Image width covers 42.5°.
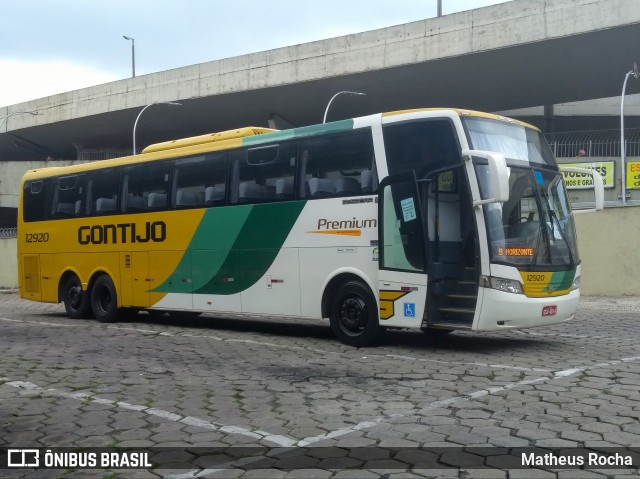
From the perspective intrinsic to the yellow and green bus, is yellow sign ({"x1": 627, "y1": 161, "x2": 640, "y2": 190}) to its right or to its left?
on its left

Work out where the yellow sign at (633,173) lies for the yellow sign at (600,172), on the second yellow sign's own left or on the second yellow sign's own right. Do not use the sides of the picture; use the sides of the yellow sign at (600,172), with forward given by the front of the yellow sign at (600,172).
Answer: on the second yellow sign's own left

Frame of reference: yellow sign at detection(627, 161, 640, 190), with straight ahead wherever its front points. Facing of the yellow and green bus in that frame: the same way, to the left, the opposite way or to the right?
to the left

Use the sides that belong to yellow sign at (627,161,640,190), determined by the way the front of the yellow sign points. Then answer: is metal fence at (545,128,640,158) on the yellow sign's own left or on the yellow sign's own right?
on the yellow sign's own right

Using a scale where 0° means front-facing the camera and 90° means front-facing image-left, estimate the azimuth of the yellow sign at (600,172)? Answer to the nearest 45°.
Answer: approximately 0°

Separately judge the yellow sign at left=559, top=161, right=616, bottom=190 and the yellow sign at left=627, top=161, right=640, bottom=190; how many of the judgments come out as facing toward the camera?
2

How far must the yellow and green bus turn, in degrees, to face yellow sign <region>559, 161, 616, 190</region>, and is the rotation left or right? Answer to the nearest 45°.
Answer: approximately 90° to its left

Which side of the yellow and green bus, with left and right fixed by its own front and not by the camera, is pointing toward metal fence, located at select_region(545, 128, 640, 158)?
left

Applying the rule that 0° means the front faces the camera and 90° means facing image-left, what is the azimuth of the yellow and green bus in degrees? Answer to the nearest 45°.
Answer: approximately 315°
